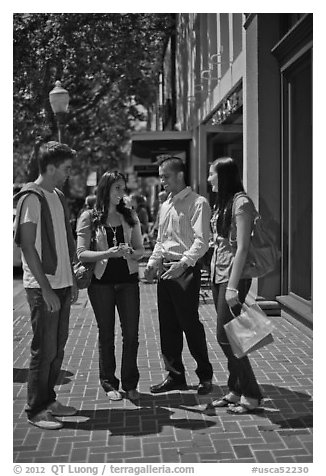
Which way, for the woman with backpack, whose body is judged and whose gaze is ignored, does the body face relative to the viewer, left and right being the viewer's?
facing to the left of the viewer

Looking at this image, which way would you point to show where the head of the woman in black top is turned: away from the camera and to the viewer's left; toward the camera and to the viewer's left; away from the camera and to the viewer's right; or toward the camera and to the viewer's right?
toward the camera and to the viewer's right

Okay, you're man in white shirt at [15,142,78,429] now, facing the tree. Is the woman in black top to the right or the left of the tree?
right

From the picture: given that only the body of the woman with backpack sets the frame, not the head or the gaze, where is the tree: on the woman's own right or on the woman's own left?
on the woman's own right

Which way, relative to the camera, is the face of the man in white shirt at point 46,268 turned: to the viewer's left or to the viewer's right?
to the viewer's right

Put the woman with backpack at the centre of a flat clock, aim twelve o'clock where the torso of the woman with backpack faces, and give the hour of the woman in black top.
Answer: The woman in black top is roughly at 1 o'clock from the woman with backpack.

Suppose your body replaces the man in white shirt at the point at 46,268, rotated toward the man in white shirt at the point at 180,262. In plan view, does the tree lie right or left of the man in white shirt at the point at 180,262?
left

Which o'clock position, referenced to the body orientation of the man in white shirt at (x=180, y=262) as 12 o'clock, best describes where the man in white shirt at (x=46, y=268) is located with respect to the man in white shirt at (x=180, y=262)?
the man in white shirt at (x=46, y=268) is roughly at 12 o'clock from the man in white shirt at (x=180, y=262).

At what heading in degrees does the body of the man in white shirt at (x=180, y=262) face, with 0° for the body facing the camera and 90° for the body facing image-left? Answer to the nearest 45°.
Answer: approximately 45°

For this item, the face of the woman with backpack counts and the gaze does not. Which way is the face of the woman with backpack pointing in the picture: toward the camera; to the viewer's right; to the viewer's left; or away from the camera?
to the viewer's left

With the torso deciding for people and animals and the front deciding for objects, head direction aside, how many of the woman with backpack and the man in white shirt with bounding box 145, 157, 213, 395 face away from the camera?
0

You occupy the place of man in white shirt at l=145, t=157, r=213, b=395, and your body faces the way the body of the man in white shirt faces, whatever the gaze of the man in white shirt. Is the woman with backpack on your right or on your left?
on your left
